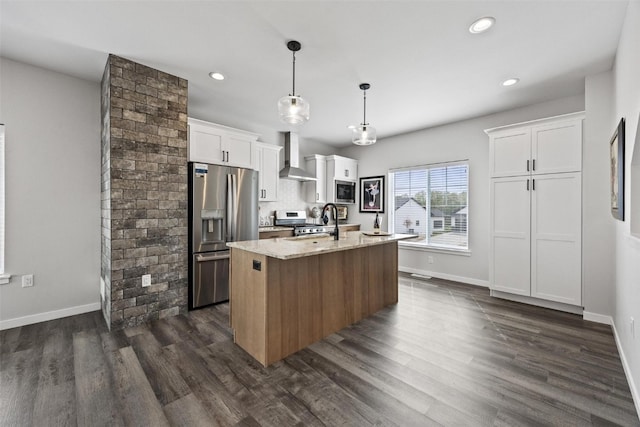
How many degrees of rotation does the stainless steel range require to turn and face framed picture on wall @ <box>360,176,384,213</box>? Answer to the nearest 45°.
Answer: approximately 45° to its left

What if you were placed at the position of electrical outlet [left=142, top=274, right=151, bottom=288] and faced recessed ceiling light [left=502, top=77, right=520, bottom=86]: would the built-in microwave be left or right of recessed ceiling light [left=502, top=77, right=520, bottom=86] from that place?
left

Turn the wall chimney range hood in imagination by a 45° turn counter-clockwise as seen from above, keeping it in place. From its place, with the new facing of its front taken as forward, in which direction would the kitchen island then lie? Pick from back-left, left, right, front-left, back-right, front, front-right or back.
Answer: right

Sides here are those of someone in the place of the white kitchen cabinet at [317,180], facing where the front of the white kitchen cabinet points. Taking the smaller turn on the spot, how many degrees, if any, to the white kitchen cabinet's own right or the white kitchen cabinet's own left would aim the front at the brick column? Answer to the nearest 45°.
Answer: approximately 90° to the white kitchen cabinet's own right

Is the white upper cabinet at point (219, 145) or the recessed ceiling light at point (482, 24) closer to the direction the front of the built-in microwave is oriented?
the recessed ceiling light

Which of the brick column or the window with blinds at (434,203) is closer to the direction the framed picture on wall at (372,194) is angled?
the brick column

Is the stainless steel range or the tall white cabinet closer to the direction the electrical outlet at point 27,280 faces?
the tall white cabinet

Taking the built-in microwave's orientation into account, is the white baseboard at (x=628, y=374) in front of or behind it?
in front

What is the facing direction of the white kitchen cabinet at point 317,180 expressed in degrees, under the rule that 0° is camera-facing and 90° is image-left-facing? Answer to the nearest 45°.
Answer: approximately 315°

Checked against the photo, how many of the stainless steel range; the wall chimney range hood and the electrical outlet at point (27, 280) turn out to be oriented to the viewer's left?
0

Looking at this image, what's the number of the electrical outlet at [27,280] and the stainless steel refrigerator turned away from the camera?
0

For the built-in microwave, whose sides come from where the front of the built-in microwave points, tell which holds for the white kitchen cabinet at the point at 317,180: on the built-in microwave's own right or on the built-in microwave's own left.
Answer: on the built-in microwave's own right
